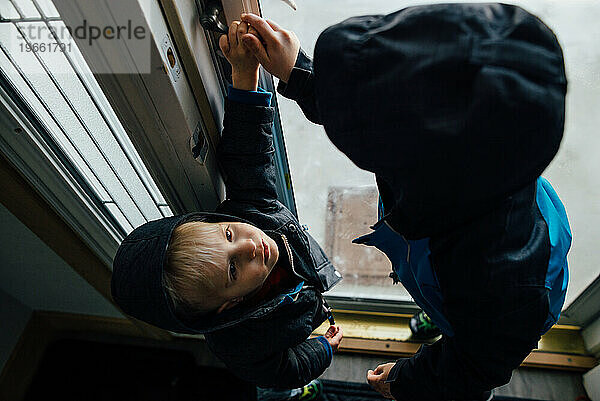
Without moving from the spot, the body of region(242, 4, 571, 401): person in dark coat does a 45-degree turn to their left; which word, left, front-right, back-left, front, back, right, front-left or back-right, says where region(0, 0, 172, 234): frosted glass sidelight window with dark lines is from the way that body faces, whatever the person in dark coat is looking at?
front-right

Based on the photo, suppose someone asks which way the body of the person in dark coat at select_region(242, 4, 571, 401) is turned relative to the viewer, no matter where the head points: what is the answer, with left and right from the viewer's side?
facing to the left of the viewer
